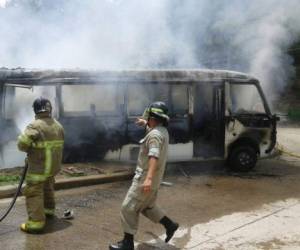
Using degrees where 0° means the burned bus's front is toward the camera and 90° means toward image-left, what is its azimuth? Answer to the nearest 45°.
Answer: approximately 270°

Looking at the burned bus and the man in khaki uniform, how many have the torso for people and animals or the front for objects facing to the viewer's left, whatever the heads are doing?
1

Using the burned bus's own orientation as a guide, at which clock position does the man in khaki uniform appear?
The man in khaki uniform is roughly at 3 o'clock from the burned bus.

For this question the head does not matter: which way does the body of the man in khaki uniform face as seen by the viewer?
to the viewer's left

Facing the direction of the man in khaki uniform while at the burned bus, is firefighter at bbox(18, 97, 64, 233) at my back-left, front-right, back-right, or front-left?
front-right

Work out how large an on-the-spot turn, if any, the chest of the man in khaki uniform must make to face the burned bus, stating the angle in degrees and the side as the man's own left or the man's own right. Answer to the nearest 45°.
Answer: approximately 90° to the man's own right

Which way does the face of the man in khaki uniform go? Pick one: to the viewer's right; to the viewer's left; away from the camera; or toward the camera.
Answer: to the viewer's left

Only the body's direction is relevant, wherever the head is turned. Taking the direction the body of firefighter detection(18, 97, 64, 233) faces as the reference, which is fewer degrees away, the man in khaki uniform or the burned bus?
the burned bus

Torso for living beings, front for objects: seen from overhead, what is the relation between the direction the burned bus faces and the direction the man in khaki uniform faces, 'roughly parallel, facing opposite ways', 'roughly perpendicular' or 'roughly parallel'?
roughly parallel, facing opposite ways

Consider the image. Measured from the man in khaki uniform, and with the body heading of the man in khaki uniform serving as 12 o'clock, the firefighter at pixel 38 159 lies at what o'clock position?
The firefighter is roughly at 1 o'clock from the man in khaki uniform.
